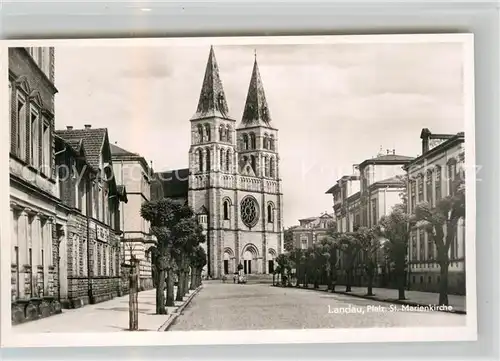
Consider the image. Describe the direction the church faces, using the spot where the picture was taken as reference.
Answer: facing the viewer and to the right of the viewer
